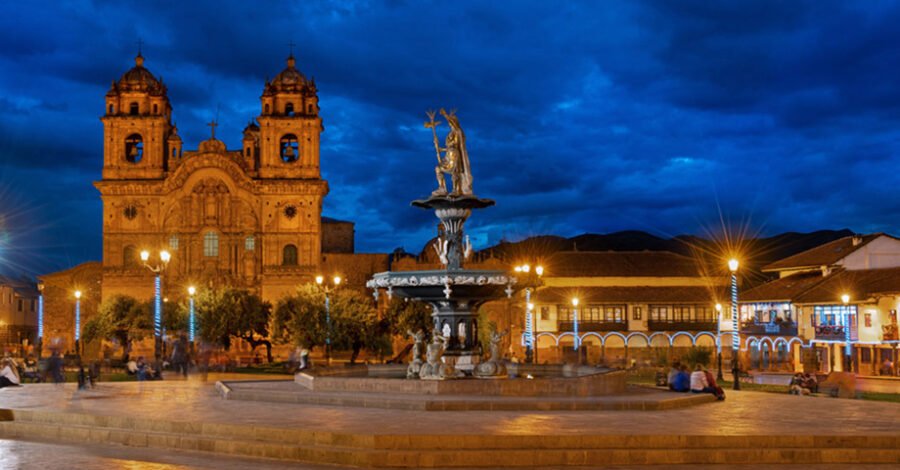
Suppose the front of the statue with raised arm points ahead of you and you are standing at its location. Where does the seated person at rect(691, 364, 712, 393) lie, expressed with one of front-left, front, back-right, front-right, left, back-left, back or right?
back-left

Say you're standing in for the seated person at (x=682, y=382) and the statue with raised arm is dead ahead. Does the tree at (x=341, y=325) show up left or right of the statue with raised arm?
right

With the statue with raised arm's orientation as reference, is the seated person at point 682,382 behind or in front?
behind
